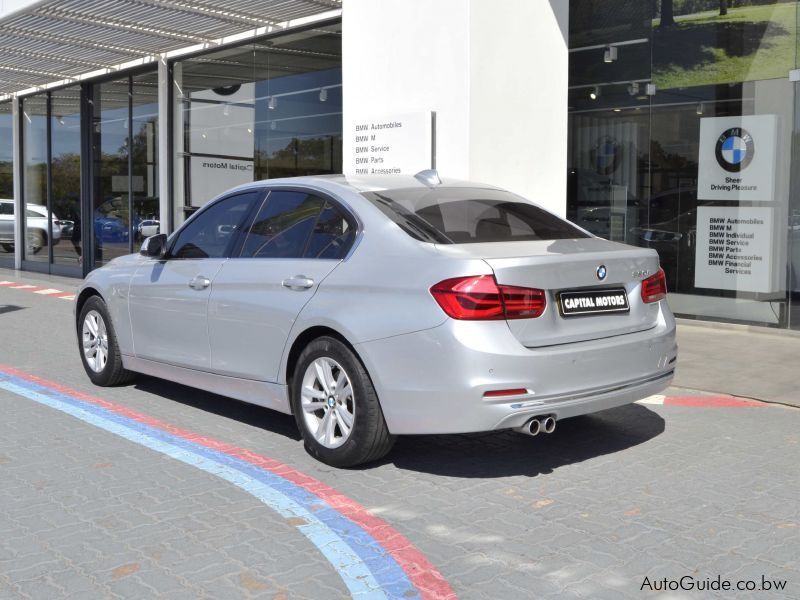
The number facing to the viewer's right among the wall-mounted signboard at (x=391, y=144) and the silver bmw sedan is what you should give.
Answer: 0

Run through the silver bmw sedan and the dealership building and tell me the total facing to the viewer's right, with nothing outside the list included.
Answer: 0

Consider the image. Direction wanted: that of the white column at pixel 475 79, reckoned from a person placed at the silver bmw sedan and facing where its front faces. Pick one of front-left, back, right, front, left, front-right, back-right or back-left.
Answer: front-right

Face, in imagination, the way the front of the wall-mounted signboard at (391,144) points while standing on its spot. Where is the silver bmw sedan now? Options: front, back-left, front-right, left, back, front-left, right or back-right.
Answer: front-left

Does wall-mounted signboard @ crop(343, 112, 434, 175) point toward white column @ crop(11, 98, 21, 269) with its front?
no

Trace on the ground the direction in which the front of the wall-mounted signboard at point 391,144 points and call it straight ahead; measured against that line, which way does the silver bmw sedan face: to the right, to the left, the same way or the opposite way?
to the right

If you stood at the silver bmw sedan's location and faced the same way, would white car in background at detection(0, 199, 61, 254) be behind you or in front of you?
in front

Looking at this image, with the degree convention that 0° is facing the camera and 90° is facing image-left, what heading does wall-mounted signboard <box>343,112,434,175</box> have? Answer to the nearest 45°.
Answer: approximately 45°

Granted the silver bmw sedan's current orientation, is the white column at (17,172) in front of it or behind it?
in front

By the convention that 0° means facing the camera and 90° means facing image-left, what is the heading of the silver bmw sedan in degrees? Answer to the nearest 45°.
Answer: approximately 135°

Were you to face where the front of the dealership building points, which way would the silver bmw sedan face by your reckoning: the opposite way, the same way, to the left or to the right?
to the right

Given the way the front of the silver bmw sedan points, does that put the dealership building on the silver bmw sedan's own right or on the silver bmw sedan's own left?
on the silver bmw sedan's own right

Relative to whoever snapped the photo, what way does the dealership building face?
facing the viewer and to the left of the viewer
